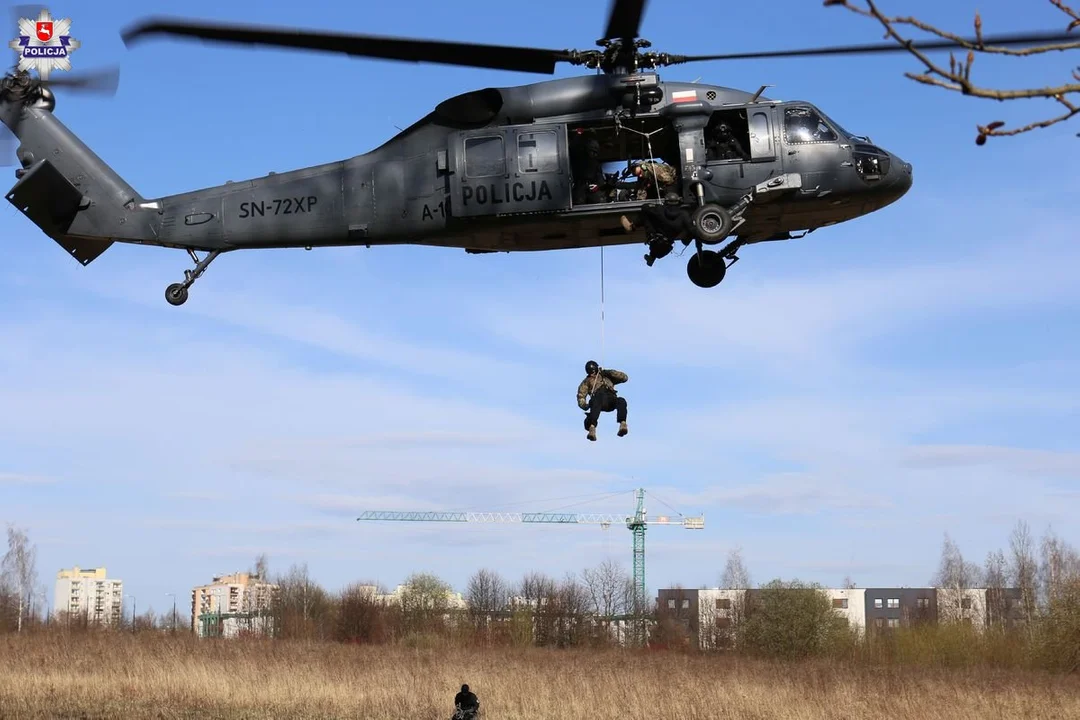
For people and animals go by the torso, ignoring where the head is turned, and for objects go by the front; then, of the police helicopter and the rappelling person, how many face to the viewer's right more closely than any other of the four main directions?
1

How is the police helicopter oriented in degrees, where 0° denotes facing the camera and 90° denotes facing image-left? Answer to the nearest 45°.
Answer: approximately 270°

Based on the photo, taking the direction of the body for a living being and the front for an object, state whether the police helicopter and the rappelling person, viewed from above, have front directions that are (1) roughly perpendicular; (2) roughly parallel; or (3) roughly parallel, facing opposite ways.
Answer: roughly perpendicular
